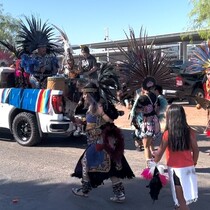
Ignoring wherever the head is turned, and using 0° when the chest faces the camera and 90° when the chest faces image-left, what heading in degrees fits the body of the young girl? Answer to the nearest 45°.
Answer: approximately 180°

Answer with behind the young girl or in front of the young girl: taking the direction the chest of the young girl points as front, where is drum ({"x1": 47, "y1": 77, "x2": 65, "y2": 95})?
in front

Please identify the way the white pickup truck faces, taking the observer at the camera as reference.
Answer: facing away from the viewer and to the left of the viewer

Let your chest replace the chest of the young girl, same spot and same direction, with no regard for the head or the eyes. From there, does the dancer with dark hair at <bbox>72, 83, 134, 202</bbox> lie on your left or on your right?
on your left

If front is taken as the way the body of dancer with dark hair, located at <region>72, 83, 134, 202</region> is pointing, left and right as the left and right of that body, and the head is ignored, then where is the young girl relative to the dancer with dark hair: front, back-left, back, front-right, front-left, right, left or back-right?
back-left

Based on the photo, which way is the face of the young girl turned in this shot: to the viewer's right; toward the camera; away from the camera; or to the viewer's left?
away from the camera

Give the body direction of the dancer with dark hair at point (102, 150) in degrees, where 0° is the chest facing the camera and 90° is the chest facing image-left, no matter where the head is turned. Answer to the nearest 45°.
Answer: approximately 90°

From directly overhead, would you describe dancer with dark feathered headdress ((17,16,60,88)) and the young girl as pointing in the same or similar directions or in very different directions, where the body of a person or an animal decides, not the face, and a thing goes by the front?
very different directions

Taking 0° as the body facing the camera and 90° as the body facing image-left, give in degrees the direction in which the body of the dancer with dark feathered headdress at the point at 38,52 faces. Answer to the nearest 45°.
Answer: approximately 0°

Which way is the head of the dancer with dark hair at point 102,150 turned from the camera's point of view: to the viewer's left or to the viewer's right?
to the viewer's left

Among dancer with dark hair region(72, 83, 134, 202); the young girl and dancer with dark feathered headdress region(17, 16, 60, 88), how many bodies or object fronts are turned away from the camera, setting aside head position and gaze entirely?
1

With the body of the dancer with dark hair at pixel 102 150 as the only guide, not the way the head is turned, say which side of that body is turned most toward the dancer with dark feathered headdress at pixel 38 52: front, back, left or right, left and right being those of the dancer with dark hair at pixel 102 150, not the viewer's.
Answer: right
